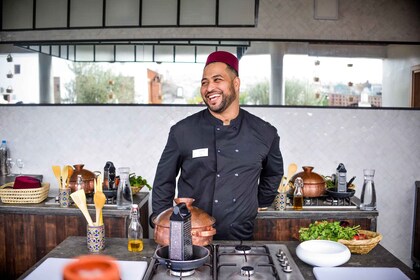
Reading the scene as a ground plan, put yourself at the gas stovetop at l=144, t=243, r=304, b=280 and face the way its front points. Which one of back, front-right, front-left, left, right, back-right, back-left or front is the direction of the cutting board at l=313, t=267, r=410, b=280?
left

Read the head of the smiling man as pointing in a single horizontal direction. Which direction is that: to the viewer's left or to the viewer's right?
to the viewer's left

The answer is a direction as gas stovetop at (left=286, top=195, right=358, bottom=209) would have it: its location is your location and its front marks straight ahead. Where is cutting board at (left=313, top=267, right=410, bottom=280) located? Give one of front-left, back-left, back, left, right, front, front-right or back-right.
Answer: front

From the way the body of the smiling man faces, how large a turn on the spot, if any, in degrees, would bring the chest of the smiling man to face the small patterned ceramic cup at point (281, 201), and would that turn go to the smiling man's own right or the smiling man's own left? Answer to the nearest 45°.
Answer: approximately 135° to the smiling man's own left

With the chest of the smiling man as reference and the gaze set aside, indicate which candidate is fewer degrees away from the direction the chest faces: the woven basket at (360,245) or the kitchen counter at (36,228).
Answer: the woven basket

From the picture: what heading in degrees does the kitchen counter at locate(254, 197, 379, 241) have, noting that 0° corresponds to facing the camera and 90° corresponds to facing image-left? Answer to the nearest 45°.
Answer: approximately 0°

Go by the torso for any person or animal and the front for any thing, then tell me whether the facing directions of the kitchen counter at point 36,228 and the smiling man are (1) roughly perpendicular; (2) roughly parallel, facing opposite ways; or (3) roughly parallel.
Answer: roughly parallel

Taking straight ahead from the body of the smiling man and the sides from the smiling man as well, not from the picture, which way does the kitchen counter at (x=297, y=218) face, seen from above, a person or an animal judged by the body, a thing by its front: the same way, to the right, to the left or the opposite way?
the same way

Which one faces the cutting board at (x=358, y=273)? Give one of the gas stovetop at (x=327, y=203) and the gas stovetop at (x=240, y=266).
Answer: the gas stovetop at (x=327, y=203)

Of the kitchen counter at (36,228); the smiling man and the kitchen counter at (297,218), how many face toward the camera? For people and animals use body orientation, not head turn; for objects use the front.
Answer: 3

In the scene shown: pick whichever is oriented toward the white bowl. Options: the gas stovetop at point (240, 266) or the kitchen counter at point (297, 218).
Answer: the kitchen counter

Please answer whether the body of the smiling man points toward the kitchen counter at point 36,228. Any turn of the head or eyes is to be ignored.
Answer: no

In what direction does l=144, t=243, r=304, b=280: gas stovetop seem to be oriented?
toward the camera

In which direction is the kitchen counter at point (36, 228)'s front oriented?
toward the camera
